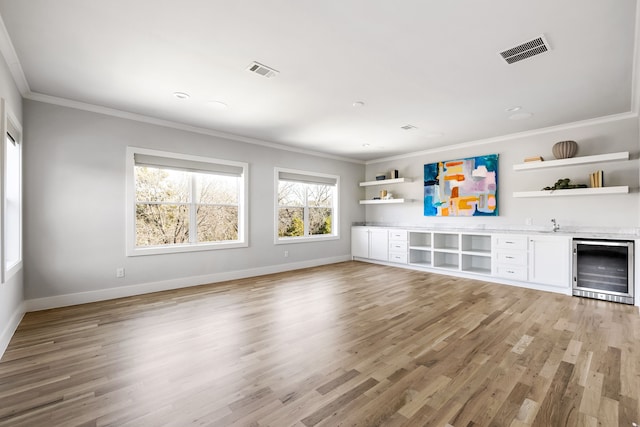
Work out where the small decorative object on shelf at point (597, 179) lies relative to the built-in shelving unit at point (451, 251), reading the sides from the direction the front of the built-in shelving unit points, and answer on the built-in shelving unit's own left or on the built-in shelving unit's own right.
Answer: on the built-in shelving unit's own left

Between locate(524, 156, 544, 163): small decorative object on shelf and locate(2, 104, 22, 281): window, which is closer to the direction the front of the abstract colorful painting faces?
the window

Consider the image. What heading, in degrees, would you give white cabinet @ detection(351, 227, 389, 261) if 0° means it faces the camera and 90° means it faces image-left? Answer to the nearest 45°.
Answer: approximately 45°

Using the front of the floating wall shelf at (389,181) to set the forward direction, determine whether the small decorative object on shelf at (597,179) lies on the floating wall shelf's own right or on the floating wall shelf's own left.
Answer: on the floating wall shelf's own left

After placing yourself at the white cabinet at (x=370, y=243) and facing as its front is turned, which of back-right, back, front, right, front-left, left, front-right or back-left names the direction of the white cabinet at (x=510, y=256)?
left

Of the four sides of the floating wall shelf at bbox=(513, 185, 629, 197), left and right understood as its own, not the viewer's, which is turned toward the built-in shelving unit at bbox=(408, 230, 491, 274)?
right

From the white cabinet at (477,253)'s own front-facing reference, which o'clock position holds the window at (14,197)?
The window is roughly at 12 o'clock from the white cabinet.
